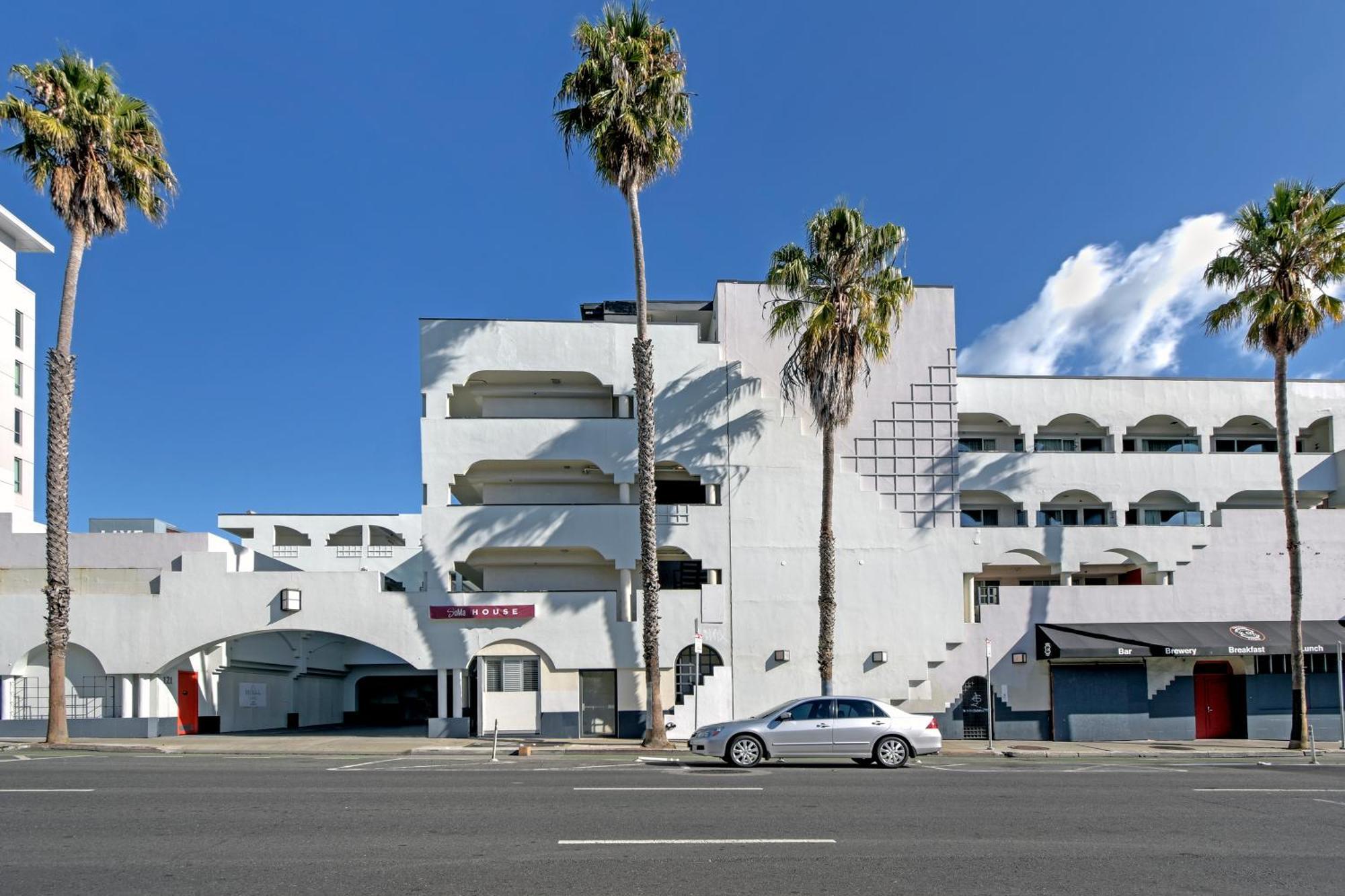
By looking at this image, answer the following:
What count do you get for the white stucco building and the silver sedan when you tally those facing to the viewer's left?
1

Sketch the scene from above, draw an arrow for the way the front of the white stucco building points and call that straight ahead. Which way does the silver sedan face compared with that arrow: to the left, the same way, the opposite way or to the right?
to the right

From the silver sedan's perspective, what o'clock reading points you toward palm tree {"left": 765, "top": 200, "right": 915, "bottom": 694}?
The palm tree is roughly at 3 o'clock from the silver sedan.

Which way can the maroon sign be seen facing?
toward the camera

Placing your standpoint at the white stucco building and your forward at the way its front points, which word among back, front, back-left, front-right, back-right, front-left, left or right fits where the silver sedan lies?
front

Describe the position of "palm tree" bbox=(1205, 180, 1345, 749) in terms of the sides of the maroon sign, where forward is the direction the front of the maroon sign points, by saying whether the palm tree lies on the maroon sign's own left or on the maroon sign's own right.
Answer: on the maroon sign's own left

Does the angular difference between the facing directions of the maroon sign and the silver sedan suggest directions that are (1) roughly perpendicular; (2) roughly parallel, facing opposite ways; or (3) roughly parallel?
roughly perpendicular

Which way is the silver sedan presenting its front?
to the viewer's left

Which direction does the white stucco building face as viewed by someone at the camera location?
facing the viewer

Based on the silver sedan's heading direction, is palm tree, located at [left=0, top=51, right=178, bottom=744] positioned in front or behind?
in front
